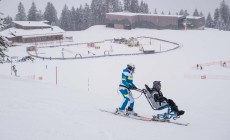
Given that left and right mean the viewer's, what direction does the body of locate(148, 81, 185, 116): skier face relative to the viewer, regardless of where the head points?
facing to the right of the viewer
